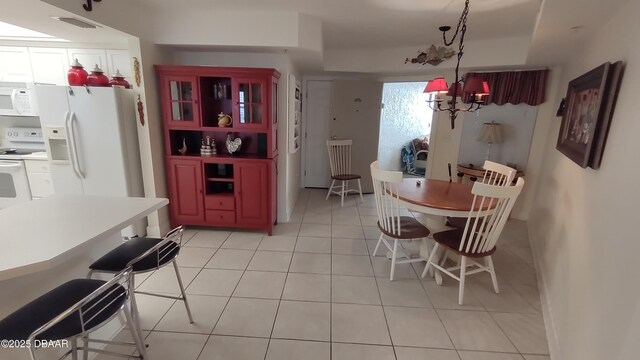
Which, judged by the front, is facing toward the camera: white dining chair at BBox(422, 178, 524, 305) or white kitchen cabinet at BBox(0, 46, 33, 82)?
the white kitchen cabinet

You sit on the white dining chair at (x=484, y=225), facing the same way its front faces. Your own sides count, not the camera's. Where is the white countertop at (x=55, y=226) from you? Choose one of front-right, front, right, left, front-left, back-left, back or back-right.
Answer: left

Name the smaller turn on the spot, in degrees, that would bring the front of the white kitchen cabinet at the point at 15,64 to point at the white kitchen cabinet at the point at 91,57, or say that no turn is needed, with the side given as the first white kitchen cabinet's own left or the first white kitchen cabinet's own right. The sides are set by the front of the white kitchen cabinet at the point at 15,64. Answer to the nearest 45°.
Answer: approximately 45° to the first white kitchen cabinet's own left

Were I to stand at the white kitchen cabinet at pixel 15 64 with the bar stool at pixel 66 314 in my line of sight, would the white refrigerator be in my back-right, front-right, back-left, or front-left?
front-left

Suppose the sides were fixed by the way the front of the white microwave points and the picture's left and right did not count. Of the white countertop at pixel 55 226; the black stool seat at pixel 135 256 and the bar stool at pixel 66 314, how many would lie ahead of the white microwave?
3

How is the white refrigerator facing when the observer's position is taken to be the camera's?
facing the viewer

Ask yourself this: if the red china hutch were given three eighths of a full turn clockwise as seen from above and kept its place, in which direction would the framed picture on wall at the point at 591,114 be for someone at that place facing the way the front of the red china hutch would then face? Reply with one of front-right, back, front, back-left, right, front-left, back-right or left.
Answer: back

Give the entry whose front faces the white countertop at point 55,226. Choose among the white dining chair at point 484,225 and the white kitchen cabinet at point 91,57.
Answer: the white kitchen cabinet

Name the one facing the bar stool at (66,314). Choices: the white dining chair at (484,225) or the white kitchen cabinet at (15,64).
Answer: the white kitchen cabinet

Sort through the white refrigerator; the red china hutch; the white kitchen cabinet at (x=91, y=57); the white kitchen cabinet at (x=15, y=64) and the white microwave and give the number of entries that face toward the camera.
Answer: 5

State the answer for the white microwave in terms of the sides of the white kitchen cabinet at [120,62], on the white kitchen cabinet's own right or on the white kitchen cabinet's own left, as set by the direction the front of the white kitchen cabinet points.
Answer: on the white kitchen cabinet's own right

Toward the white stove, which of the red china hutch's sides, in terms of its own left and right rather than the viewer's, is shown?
right

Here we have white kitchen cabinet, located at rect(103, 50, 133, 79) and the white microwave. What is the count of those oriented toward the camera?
2

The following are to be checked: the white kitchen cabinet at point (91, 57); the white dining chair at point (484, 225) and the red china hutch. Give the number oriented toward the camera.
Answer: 2

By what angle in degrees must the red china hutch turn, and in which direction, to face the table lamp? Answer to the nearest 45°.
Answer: approximately 90° to its left

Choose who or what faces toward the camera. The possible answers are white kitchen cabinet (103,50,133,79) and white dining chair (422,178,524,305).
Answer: the white kitchen cabinet

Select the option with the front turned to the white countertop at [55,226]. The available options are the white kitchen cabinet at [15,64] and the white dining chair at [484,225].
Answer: the white kitchen cabinet

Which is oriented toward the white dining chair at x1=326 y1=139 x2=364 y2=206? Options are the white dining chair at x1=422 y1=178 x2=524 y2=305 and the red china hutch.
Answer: the white dining chair at x1=422 y1=178 x2=524 y2=305

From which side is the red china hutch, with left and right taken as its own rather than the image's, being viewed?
front

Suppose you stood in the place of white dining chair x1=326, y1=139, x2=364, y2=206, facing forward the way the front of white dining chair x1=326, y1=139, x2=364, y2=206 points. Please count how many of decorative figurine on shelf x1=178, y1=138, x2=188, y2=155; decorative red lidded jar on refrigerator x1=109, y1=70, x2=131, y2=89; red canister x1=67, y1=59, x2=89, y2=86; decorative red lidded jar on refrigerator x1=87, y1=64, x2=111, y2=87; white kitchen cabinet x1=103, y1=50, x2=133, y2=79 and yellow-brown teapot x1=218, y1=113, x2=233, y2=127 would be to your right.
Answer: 6
